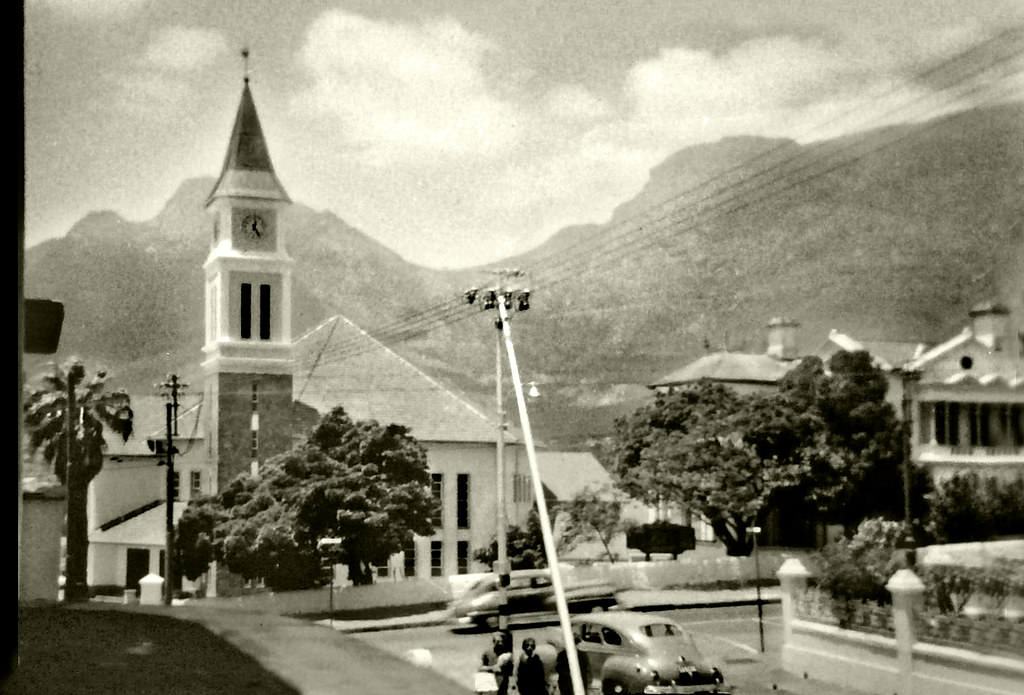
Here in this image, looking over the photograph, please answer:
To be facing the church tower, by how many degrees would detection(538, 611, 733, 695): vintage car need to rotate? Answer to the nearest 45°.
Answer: approximately 45° to its left

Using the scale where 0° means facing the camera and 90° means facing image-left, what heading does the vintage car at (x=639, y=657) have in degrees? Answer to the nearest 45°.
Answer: approximately 135°

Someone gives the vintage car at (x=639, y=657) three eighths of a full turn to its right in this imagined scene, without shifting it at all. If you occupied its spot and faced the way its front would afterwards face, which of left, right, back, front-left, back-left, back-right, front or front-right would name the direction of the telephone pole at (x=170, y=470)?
back

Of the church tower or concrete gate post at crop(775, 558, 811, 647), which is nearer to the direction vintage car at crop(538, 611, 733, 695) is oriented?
the church tower

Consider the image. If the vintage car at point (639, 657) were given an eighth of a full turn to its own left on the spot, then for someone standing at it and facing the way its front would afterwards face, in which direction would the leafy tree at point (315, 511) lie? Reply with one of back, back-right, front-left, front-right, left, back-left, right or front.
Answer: front

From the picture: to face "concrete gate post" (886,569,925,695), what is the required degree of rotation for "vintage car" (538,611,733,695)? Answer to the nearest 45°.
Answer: approximately 135° to its right

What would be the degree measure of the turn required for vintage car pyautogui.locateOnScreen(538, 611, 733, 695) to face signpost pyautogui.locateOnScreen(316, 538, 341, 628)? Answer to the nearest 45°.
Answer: approximately 45° to its left
